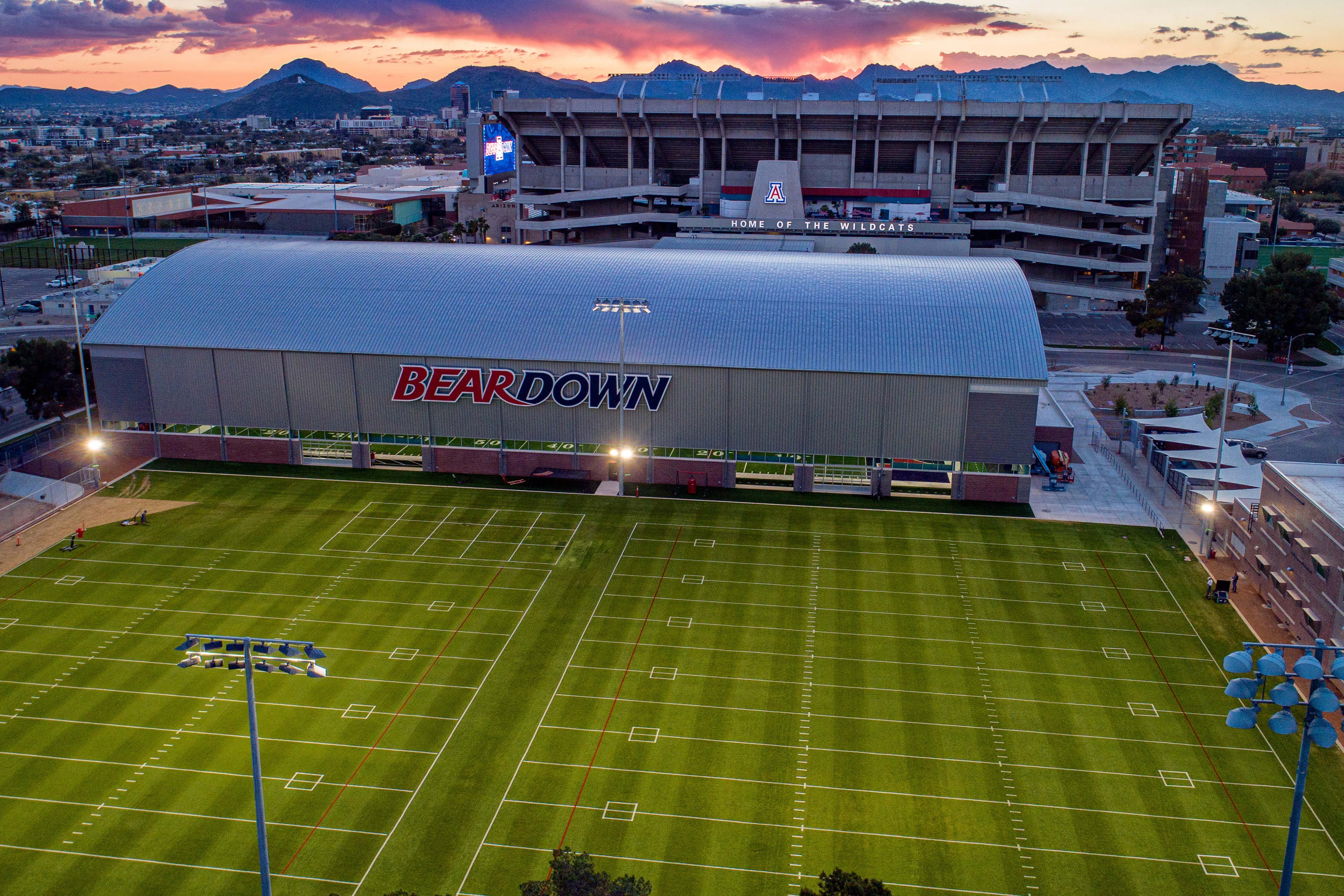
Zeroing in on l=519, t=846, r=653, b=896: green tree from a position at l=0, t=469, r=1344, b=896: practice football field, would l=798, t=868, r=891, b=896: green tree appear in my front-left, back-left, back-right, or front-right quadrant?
front-left

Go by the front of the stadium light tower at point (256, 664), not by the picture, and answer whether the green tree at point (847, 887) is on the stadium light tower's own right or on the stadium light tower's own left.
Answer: on the stadium light tower's own right

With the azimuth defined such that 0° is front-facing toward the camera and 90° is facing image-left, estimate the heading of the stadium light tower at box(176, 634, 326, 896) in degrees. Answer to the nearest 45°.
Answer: approximately 180°

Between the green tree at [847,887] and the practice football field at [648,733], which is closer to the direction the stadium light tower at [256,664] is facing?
the practice football field

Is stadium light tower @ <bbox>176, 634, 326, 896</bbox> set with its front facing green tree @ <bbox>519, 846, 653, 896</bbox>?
no

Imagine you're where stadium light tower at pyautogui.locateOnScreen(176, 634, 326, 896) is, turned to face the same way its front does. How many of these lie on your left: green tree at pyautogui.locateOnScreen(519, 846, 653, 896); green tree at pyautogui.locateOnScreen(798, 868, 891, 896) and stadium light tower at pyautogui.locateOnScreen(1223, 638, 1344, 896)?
0

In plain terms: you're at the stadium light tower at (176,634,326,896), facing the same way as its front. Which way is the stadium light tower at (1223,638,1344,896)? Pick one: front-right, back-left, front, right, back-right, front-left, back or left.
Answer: back-right

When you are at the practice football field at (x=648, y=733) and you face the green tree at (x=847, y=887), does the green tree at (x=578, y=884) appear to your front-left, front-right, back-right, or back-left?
front-right
